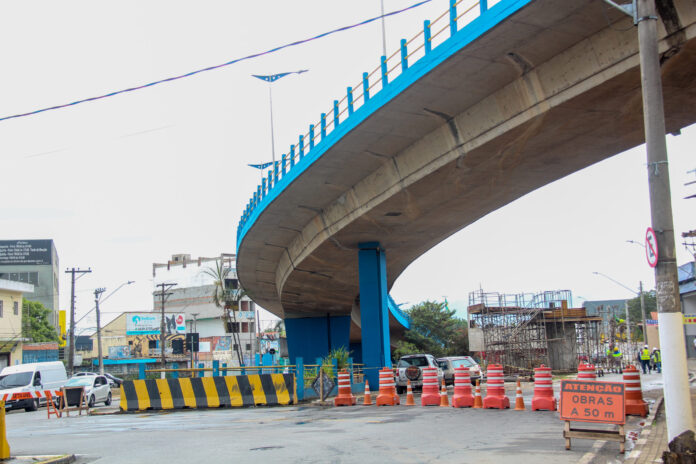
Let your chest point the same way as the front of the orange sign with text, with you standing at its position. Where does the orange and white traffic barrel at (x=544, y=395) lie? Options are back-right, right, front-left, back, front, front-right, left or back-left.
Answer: back

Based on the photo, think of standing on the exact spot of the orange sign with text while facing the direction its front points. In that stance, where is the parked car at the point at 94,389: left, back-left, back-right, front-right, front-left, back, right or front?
back-right

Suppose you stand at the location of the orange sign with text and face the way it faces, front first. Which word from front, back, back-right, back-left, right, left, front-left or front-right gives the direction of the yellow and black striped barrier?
back-right

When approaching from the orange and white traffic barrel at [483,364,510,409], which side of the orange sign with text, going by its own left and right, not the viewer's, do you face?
back

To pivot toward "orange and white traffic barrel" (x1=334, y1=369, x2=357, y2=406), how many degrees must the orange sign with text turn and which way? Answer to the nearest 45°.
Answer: approximately 135° to its right

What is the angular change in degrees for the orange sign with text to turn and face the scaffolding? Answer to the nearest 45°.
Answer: approximately 180°

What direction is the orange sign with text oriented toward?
toward the camera

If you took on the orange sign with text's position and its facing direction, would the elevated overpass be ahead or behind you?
behind

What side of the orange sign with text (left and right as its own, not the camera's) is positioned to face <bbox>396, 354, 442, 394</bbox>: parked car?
back
